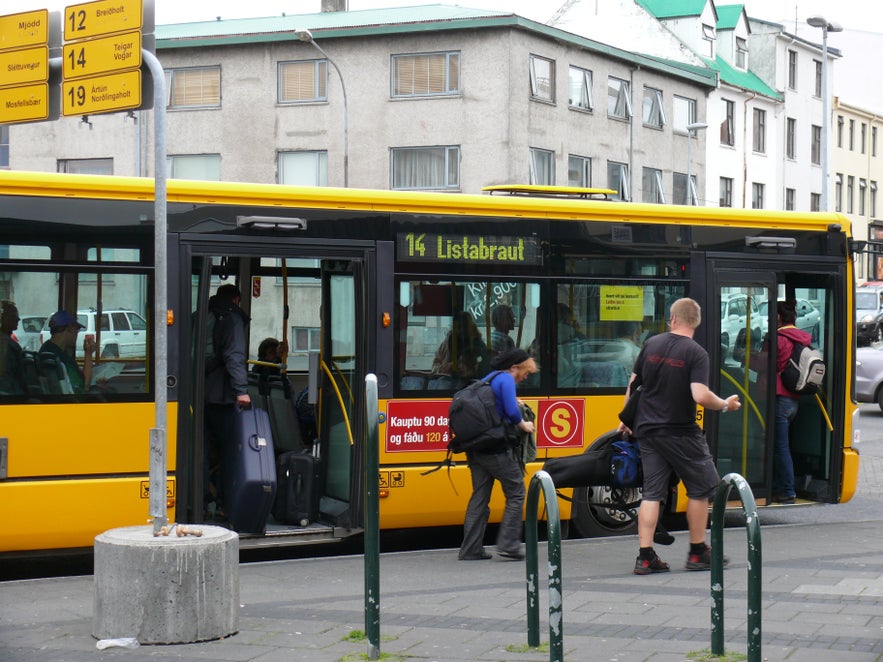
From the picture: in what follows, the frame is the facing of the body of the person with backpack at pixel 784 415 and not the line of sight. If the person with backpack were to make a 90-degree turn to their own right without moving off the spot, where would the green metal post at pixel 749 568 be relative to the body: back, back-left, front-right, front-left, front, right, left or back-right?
back-right

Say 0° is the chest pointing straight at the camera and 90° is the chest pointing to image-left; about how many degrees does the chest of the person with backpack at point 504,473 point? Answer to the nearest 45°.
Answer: approximately 270°

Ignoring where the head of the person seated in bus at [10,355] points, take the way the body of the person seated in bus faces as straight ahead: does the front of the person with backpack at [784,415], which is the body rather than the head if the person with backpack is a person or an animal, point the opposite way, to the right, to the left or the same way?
to the left

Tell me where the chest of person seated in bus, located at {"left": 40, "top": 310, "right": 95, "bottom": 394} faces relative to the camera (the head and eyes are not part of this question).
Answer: to the viewer's right

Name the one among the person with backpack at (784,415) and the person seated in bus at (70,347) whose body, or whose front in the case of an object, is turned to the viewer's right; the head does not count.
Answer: the person seated in bus

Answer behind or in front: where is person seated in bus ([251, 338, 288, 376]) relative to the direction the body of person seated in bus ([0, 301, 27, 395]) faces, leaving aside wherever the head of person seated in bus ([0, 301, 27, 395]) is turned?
in front

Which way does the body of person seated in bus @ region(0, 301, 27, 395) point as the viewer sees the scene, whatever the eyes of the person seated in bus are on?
to the viewer's right

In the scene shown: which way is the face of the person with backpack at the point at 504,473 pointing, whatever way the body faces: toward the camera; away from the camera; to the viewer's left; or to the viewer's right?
to the viewer's right

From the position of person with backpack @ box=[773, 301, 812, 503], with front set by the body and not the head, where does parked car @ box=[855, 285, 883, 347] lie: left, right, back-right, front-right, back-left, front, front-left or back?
front-right

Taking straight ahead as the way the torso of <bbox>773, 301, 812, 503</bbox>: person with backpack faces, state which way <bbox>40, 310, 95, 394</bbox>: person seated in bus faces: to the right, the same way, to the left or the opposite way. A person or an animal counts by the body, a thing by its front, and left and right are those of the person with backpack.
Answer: to the right

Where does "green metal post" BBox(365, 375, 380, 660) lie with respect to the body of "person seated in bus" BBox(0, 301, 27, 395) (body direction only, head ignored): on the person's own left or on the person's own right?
on the person's own right

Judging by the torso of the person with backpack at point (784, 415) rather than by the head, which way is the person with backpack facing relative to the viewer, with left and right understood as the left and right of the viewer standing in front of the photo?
facing away from the viewer and to the left of the viewer

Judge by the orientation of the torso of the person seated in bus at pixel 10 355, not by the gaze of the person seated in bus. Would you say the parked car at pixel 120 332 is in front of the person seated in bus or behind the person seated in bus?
in front

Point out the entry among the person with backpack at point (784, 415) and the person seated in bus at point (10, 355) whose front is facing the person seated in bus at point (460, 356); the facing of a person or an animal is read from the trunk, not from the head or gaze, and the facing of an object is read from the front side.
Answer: the person seated in bus at point (10, 355)
